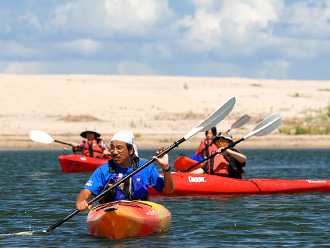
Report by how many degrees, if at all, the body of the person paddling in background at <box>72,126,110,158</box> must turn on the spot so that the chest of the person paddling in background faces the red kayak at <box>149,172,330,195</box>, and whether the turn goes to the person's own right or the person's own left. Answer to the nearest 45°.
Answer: approximately 90° to the person's own left

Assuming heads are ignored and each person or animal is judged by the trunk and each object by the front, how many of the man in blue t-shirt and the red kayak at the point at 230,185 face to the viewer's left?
1

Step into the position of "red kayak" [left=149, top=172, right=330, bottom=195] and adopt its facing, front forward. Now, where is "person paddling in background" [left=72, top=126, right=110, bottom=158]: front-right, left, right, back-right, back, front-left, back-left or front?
front-right

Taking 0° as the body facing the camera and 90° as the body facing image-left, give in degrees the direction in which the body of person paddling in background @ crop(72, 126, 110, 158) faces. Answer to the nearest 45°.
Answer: approximately 45°

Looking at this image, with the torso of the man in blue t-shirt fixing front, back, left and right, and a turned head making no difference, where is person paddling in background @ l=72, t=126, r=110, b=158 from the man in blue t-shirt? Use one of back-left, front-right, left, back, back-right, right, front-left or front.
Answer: back

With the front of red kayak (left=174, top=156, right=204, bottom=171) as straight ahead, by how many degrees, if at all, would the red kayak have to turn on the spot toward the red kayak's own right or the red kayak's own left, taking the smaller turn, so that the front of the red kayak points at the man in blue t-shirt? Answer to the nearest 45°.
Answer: approximately 45° to the red kayak's own left

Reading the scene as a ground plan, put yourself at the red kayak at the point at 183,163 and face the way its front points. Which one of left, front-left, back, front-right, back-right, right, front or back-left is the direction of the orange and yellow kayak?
front-left

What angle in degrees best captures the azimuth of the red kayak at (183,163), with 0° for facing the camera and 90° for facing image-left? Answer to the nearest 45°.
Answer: approximately 45°

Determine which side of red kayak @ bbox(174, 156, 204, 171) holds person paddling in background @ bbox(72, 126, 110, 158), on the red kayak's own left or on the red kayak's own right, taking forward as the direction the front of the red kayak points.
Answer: on the red kayak's own right

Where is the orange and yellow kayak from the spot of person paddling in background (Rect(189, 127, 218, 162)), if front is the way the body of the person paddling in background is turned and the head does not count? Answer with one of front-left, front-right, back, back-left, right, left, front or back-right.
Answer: front-left

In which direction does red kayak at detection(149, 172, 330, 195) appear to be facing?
to the viewer's left

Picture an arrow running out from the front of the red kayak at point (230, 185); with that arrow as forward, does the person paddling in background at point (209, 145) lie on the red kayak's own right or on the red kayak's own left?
on the red kayak's own right

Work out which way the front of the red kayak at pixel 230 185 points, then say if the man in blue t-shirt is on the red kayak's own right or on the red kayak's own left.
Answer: on the red kayak's own left
